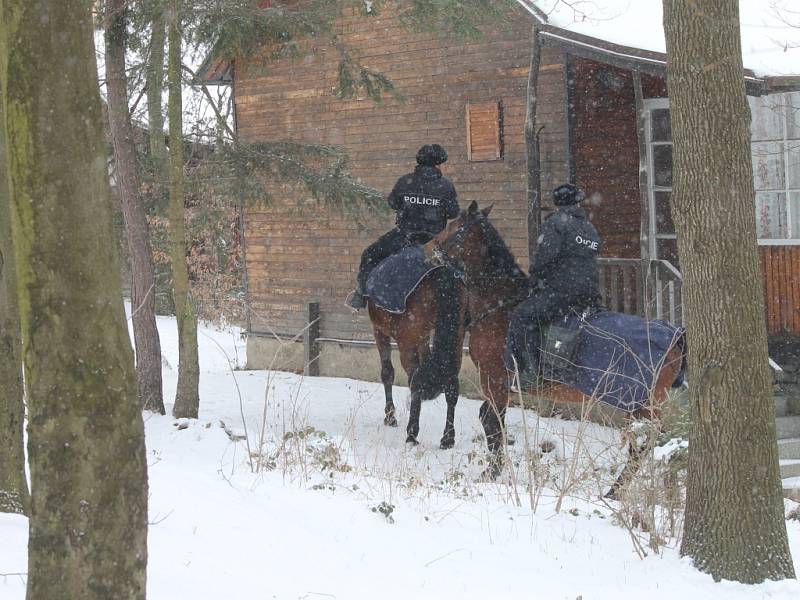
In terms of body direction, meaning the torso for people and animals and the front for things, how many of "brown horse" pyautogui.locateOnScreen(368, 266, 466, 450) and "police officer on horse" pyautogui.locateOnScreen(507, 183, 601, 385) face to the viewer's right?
0

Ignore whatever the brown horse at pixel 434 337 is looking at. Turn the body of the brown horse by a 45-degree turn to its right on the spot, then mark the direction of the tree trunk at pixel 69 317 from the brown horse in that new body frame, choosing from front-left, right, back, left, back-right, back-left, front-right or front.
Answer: back

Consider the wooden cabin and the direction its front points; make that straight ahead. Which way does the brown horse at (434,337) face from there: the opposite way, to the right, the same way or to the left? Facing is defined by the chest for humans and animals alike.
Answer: the opposite way

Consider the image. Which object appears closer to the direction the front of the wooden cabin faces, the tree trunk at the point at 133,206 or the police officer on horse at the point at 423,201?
the police officer on horse

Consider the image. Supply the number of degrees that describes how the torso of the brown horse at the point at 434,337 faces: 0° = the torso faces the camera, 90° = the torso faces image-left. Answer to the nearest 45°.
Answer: approximately 135°

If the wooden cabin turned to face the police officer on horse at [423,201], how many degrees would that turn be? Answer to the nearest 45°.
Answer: approximately 45° to its right

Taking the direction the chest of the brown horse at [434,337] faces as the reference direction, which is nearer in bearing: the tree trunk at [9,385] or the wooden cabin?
the wooden cabin

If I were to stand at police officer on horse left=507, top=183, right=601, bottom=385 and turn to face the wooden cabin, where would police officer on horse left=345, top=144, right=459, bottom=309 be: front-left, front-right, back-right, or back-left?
front-left

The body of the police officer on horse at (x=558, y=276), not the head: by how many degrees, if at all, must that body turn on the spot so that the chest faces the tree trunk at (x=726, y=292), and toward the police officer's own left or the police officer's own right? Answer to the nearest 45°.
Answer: approximately 135° to the police officer's own left

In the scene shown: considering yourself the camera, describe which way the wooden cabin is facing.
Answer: facing the viewer and to the right of the viewer

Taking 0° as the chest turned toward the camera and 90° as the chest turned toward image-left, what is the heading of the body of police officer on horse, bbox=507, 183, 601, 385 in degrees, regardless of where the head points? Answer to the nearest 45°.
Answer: approximately 135°
